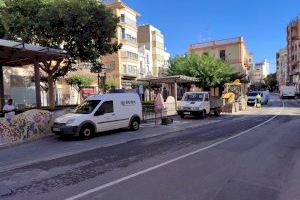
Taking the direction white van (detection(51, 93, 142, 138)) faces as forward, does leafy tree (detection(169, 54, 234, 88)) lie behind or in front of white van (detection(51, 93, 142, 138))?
behind

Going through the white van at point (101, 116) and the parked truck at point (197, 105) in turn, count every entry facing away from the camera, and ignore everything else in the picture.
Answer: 0

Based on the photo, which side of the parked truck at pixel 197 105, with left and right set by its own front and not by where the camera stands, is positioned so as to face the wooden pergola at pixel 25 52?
front

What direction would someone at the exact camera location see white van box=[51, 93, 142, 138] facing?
facing the viewer and to the left of the viewer

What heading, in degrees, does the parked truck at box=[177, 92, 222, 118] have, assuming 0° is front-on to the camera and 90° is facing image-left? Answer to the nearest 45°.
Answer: approximately 45°

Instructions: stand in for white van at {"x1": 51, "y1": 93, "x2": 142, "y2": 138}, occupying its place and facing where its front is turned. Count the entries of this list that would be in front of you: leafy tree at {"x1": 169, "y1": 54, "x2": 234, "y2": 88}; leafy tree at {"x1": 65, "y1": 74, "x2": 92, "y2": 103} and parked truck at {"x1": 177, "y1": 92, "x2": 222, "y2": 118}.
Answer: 0

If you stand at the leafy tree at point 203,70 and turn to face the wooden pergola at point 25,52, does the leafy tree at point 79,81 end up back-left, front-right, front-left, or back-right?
front-right

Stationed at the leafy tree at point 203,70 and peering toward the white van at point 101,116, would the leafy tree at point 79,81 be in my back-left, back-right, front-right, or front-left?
front-right

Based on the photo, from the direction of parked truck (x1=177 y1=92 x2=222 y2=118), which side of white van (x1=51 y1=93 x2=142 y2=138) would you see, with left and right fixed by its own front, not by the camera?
back

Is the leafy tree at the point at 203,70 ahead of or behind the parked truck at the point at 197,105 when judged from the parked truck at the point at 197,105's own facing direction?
behind

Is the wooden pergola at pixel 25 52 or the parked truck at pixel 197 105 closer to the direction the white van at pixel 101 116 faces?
the wooden pergola

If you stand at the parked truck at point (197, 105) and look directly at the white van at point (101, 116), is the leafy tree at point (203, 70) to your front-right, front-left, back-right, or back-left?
back-right

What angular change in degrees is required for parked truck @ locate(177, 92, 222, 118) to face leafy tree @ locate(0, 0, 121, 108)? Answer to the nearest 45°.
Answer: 0° — it already faces it

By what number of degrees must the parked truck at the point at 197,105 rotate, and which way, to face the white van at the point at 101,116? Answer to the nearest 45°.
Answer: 0° — it already faces it
